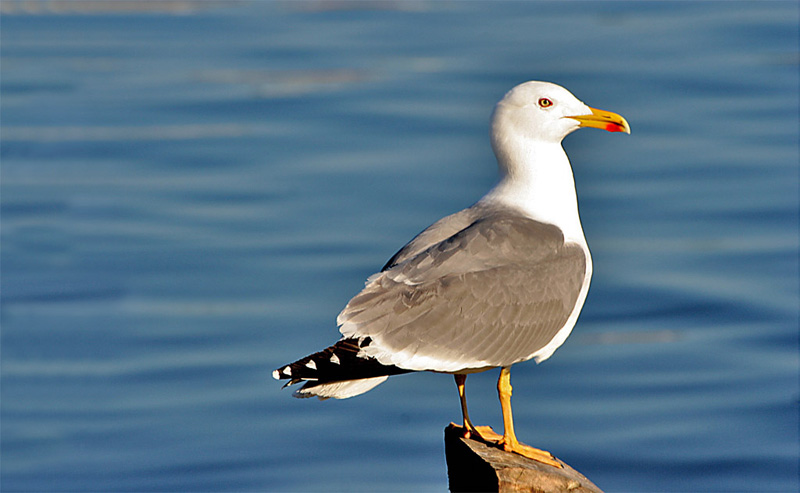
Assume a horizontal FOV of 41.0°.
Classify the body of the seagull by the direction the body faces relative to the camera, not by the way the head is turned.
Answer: to the viewer's right
